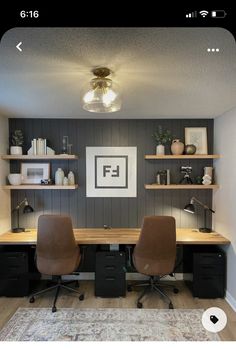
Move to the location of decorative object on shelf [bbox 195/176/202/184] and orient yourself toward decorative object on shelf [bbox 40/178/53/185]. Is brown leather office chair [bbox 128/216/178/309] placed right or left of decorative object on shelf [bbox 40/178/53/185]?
left

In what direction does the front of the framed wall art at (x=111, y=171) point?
toward the camera

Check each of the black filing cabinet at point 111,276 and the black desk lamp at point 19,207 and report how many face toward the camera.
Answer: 1

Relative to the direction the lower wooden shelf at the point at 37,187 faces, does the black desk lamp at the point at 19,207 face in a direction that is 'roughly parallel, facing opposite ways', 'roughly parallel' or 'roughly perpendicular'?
roughly perpendicular

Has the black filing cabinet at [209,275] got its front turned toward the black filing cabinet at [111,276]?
no

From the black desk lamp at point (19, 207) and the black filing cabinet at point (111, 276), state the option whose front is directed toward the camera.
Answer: the black filing cabinet

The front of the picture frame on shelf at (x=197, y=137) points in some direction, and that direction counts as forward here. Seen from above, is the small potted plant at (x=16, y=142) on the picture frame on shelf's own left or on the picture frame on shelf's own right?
on the picture frame on shelf's own right

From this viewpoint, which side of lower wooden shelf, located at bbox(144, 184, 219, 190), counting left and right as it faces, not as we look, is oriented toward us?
front

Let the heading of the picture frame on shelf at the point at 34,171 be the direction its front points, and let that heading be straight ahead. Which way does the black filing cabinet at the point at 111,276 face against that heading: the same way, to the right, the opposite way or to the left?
the same way

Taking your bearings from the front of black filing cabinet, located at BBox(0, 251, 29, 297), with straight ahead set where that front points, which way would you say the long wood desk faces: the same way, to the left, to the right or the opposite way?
the same way

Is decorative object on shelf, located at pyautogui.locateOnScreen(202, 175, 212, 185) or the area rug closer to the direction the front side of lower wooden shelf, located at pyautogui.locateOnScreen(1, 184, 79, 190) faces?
the area rug

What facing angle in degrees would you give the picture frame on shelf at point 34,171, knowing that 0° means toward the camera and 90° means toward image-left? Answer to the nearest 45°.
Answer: approximately 0°

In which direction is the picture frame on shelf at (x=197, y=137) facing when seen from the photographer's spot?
facing the viewer
